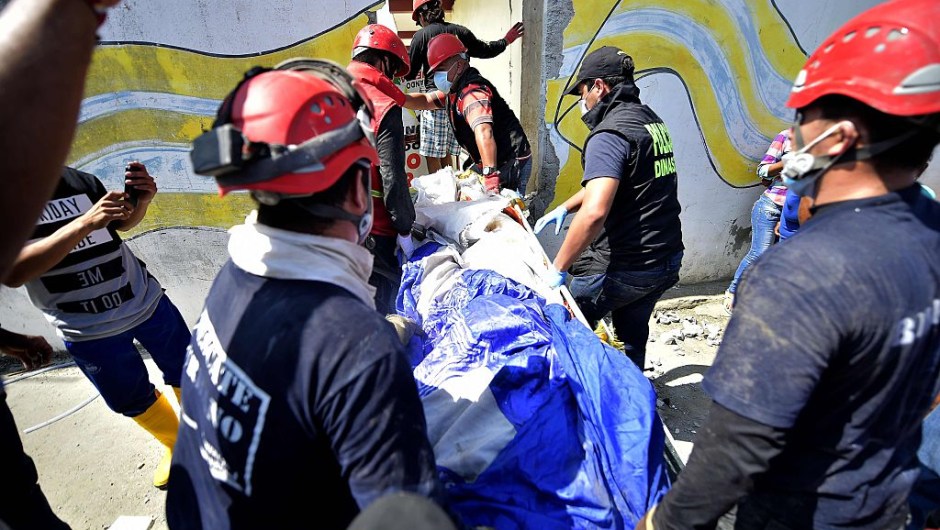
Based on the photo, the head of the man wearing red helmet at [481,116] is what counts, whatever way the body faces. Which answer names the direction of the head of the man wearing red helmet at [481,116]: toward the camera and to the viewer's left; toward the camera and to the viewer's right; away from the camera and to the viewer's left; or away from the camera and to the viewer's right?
toward the camera and to the viewer's left

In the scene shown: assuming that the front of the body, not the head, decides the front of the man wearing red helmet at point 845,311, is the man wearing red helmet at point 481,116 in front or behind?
in front

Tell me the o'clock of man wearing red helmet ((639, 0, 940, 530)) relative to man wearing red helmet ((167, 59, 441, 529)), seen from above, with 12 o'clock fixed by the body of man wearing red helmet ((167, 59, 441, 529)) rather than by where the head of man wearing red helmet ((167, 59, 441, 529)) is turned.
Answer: man wearing red helmet ((639, 0, 940, 530)) is roughly at 2 o'clock from man wearing red helmet ((167, 59, 441, 529)).

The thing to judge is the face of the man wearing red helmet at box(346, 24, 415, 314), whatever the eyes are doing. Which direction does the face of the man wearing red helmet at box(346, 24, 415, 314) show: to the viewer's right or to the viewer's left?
to the viewer's right

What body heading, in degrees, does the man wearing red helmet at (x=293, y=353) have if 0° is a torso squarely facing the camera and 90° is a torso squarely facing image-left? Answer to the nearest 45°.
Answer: approximately 225°

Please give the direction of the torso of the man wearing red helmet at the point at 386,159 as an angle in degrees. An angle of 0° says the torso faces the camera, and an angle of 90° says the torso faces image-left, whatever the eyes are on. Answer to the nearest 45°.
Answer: approximately 270°

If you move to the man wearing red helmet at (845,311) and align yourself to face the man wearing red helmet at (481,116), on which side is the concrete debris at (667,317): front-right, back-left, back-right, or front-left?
front-right

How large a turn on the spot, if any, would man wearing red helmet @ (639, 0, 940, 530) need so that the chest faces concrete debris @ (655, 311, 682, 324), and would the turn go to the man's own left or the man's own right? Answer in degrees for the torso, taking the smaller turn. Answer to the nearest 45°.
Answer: approximately 45° to the man's own right

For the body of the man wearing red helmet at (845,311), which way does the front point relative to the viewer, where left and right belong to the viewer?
facing away from the viewer and to the left of the viewer

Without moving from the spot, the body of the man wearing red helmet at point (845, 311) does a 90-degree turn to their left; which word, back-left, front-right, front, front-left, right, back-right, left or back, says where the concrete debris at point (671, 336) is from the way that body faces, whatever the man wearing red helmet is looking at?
back-right

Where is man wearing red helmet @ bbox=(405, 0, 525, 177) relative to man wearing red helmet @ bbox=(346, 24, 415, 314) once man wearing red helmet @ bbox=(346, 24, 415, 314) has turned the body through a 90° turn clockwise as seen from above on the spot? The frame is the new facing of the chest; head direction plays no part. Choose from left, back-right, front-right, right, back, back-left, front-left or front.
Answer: back

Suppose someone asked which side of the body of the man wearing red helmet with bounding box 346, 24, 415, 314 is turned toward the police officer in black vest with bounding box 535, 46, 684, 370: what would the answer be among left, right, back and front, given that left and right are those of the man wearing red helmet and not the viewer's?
front

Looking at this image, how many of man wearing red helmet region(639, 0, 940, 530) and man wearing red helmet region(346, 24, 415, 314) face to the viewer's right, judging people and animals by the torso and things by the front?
1

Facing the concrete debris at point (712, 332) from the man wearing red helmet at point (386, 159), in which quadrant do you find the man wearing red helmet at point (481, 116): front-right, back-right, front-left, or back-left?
front-left

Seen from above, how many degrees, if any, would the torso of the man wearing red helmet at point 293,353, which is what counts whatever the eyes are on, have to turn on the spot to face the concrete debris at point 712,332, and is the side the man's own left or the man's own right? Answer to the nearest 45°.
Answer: approximately 45° to the man's own right
